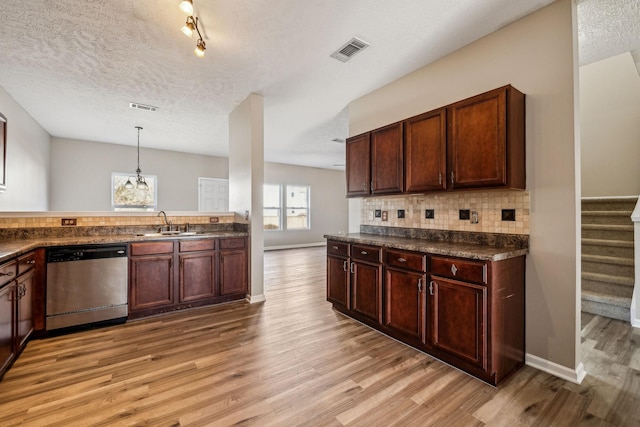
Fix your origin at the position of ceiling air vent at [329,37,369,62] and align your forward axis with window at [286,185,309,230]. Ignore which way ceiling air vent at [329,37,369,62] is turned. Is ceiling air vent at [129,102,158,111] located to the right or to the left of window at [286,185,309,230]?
left

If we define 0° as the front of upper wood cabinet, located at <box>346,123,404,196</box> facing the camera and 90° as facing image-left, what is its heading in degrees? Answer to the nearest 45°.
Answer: approximately 45°

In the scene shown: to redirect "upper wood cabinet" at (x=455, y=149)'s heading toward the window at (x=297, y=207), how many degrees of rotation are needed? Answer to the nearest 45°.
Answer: approximately 90° to its right

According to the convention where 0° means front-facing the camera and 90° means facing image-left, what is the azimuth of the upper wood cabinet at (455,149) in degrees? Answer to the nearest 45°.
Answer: approximately 45°

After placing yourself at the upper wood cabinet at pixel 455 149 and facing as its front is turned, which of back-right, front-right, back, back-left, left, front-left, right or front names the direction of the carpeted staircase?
back

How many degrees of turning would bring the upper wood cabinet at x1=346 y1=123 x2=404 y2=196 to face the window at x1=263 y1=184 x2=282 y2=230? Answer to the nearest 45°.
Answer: approximately 90° to its right

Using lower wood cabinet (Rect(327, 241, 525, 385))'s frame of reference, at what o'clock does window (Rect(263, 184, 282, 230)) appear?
The window is roughly at 3 o'clock from the lower wood cabinet.

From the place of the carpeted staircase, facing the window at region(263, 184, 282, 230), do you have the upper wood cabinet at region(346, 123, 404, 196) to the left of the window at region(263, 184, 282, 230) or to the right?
left
